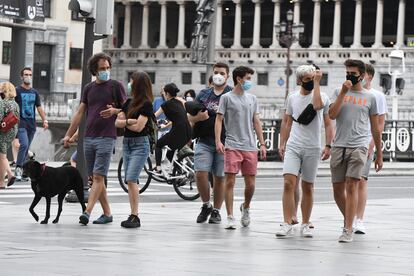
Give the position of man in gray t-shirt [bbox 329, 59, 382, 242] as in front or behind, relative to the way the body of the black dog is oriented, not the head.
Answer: behind

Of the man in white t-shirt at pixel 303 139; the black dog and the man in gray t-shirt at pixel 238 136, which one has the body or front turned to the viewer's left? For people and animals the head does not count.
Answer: the black dog

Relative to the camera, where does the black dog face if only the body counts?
to the viewer's left

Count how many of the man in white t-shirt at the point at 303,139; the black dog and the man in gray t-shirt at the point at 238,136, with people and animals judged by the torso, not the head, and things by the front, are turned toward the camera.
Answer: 2

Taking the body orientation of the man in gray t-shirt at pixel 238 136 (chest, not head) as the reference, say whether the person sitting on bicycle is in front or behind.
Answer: behind

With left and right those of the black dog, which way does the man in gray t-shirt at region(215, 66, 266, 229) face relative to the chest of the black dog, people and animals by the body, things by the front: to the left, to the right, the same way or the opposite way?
to the left

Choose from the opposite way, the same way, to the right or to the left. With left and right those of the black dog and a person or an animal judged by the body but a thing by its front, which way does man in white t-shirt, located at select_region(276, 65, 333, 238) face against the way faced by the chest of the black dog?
to the left

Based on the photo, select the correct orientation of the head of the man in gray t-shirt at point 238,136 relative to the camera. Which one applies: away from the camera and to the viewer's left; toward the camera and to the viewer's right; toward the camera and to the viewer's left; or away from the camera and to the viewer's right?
toward the camera and to the viewer's right

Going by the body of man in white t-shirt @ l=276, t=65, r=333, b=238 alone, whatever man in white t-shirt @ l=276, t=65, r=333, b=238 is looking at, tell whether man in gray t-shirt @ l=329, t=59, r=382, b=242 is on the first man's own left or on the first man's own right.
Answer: on the first man's own left

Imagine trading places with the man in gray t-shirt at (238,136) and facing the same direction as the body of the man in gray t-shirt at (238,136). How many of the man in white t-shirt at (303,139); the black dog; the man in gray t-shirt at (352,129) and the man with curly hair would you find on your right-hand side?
2

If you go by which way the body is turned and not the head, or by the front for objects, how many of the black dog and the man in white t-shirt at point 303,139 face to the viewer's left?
1
